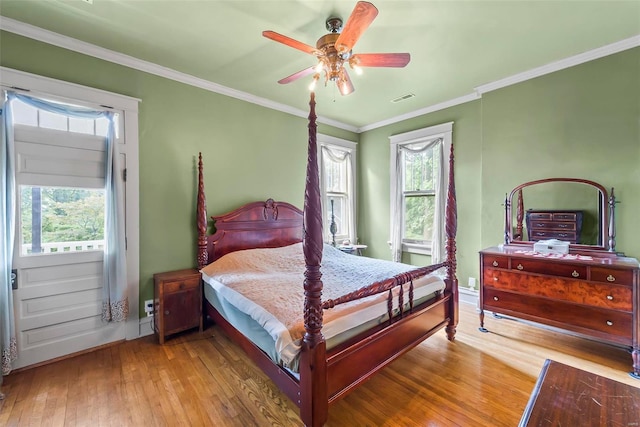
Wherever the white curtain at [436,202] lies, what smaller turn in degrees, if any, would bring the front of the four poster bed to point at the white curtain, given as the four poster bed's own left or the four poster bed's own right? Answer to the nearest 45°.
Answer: approximately 90° to the four poster bed's own left

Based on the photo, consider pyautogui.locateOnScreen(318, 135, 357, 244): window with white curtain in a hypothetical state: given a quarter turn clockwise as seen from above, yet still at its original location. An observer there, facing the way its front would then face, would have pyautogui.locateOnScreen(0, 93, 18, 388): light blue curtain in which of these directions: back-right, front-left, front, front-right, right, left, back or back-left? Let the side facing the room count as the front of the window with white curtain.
front

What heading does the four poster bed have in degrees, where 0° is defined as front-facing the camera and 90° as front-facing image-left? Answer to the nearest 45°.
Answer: approximately 315°

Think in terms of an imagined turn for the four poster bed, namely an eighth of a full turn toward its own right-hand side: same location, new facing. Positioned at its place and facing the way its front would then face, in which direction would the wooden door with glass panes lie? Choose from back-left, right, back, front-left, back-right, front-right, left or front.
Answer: right

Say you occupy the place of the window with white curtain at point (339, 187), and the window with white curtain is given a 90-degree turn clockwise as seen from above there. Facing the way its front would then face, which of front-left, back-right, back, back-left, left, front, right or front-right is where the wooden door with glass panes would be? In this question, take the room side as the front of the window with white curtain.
front

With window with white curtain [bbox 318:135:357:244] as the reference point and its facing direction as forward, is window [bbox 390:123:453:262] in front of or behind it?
in front

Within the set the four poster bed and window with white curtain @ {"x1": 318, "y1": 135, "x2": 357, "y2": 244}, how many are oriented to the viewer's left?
0

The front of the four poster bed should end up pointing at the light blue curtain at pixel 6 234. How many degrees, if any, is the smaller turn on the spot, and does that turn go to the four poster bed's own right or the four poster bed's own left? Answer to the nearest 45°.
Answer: approximately 135° to the four poster bed's own right

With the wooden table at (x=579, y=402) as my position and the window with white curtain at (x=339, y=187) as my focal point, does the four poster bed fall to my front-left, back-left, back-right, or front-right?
front-left

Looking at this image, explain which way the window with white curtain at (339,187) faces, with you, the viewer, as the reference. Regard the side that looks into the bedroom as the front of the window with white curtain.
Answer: facing the viewer and to the right of the viewer
